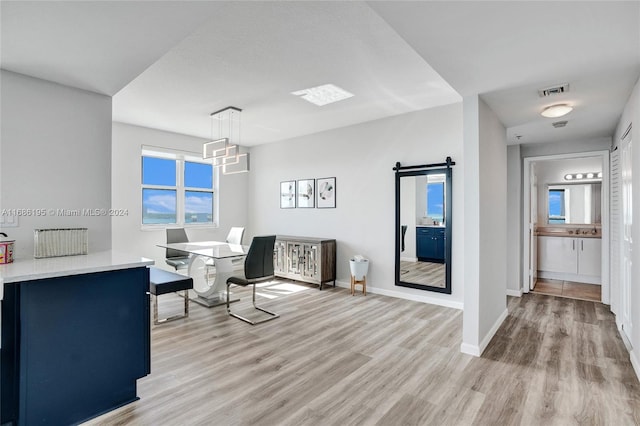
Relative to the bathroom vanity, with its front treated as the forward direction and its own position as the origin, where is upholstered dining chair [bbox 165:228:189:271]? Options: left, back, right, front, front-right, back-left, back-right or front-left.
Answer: front-right

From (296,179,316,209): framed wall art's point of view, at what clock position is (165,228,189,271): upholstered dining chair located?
The upholstered dining chair is roughly at 1 o'clock from the framed wall art.

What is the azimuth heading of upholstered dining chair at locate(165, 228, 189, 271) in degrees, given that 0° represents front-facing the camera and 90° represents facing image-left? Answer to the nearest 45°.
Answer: approximately 315°

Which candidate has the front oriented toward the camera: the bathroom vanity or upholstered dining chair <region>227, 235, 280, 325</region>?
the bathroom vanity

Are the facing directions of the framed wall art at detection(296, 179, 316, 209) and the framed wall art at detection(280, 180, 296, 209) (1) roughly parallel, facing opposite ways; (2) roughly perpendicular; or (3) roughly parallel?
roughly parallel

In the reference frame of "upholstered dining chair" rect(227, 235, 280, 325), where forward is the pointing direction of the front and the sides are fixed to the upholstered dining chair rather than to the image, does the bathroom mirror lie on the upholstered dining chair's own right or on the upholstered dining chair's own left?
on the upholstered dining chair's own right

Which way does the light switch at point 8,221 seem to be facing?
toward the camera

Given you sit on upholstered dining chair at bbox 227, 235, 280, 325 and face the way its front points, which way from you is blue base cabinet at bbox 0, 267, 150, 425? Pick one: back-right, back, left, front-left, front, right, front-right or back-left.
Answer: left

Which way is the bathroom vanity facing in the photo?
toward the camera

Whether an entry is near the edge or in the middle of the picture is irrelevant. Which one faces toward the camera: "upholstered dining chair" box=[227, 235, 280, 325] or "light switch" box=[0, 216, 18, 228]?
the light switch

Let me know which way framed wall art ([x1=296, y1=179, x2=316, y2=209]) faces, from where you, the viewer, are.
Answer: facing the viewer and to the left of the viewer

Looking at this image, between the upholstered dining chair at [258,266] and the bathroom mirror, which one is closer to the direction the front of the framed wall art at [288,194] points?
the upholstered dining chair

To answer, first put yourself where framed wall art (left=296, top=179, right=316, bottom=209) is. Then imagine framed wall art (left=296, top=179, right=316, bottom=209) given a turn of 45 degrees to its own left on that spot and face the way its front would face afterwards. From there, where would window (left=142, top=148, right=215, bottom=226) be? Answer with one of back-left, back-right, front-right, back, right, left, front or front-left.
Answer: right

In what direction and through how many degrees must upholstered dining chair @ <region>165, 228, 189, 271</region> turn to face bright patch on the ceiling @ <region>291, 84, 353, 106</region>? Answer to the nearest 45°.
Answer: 0° — it already faces it

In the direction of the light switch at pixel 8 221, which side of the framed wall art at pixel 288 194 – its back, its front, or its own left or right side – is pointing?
front

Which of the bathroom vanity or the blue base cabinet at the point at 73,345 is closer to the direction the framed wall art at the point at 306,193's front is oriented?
the blue base cabinet

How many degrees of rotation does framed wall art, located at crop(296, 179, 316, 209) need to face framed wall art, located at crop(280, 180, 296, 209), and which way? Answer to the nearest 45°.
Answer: approximately 90° to its right
